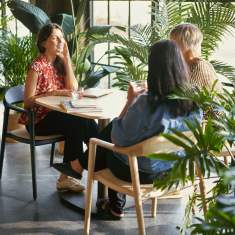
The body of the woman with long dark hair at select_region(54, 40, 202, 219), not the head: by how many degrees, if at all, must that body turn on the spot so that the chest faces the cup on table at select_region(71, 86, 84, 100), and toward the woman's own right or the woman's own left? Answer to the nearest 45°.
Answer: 0° — they already face it

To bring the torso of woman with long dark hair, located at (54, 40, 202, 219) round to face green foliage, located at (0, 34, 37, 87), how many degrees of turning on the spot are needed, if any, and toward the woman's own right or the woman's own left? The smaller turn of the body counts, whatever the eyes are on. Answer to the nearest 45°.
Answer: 0° — they already face it

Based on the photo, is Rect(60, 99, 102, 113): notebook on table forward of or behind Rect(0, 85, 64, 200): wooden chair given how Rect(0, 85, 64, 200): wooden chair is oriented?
forward

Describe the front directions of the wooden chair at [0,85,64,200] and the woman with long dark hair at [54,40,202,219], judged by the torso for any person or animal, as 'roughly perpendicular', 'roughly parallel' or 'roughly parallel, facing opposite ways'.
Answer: roughly parallel, facing opposite ways

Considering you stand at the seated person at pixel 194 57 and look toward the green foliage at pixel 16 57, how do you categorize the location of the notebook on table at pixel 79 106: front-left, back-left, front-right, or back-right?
front-left

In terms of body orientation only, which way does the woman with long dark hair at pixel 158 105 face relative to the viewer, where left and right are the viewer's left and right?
facing away from the viewer and to the left of the viewer

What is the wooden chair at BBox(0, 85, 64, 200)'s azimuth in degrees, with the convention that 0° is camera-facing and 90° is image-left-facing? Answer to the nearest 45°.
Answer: approximately 315°

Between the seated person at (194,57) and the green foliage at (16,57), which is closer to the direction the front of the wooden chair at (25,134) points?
the seated person

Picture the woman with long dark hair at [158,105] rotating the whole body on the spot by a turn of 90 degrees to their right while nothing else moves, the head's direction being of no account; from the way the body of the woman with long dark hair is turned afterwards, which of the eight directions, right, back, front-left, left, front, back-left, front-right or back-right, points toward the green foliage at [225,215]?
back-right

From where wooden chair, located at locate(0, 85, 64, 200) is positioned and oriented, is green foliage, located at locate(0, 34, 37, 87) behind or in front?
behind

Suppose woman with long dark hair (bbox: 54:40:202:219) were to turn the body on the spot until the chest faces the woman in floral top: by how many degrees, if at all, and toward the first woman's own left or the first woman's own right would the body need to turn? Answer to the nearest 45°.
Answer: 0° — they already face them

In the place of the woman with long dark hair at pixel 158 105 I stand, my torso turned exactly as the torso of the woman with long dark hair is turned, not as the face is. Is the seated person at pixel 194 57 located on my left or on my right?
on my right

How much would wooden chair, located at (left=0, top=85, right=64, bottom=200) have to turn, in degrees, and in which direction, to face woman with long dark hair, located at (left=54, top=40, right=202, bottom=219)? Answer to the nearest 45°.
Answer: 0° — it already faces them

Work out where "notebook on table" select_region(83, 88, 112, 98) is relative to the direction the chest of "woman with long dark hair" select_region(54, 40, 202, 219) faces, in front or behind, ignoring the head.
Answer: in front

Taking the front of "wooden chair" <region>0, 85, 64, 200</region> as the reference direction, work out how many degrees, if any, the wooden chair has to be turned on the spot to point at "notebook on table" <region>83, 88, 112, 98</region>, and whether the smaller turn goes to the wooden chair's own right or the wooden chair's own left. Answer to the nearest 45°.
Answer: approximately 45° to the wooden chair's own left
